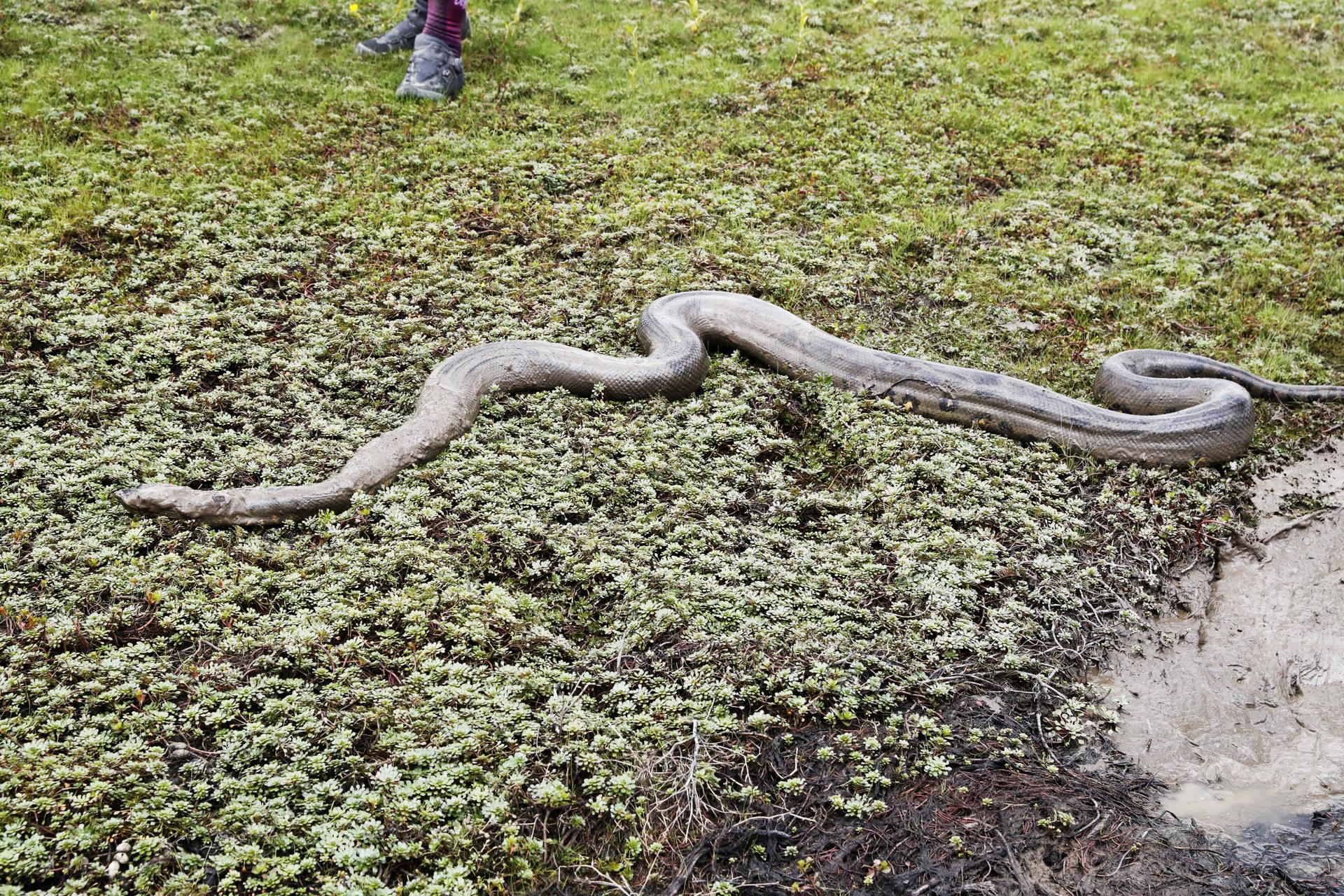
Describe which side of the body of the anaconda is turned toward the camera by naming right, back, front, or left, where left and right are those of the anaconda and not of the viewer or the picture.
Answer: left
